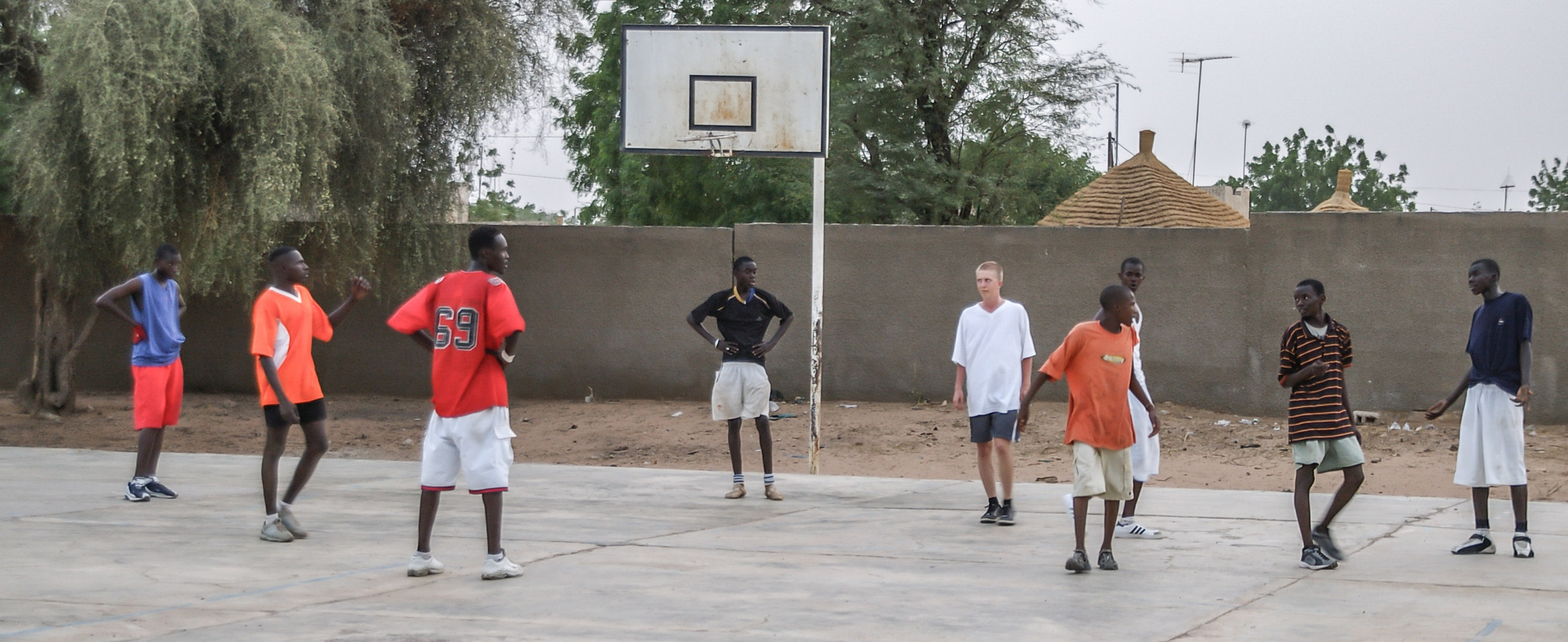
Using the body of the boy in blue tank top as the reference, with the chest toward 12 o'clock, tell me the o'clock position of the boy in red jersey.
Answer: The boy in red jersey is roughly at 1 o'clock from the boy in blue tank top.

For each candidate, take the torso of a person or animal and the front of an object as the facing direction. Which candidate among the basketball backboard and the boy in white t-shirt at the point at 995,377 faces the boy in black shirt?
the basketball backboard

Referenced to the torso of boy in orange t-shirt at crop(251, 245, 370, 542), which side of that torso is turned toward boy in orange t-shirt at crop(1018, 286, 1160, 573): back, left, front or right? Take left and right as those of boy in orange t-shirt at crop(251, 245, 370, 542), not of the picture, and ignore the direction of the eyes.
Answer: front

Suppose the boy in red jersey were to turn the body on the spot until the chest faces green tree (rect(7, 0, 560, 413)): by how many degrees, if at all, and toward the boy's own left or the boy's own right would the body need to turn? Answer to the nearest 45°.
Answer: approximately 45° to the boy's own left

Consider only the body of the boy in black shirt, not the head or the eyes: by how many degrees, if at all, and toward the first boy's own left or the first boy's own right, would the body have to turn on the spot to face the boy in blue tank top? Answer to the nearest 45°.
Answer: approximately 90° to the first boy's own right

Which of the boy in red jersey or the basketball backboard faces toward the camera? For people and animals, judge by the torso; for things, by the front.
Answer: the basketball backboard

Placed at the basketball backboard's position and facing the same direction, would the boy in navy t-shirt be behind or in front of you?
in front

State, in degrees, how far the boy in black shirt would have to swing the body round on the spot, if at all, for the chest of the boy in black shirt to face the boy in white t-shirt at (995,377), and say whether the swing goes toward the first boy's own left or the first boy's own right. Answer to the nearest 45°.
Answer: approximately 45° to the first boy's own left

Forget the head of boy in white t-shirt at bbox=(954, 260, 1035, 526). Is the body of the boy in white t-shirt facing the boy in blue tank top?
no

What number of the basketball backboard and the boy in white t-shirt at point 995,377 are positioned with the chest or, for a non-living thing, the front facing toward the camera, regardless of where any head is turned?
2

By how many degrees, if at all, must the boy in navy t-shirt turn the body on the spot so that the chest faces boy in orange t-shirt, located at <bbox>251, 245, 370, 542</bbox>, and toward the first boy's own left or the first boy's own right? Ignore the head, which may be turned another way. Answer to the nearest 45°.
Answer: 0° — they already face them

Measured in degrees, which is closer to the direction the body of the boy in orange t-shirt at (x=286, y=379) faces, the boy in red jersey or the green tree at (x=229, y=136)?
the boy in red jersey

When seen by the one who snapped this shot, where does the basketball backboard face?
facing the viewer

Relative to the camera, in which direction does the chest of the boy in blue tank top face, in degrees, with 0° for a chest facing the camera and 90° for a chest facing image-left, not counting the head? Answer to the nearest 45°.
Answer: approximately 315°

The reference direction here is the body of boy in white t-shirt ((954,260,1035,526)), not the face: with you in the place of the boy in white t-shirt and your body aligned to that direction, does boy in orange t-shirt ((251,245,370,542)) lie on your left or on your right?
on your right

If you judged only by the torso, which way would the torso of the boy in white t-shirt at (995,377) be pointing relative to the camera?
toward the camera

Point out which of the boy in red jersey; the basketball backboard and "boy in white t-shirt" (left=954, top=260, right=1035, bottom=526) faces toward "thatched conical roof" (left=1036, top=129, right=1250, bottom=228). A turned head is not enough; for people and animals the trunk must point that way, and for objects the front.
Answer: the boy in red jersey

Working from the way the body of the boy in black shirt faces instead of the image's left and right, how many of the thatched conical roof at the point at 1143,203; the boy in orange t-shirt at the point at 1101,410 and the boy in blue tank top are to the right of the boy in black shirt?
1

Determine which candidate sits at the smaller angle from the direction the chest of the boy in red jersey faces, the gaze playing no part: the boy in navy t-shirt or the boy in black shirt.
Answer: the boy in black shirt

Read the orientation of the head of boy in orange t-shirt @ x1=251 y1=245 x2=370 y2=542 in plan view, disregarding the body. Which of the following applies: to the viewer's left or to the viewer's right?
to the viewer's right
